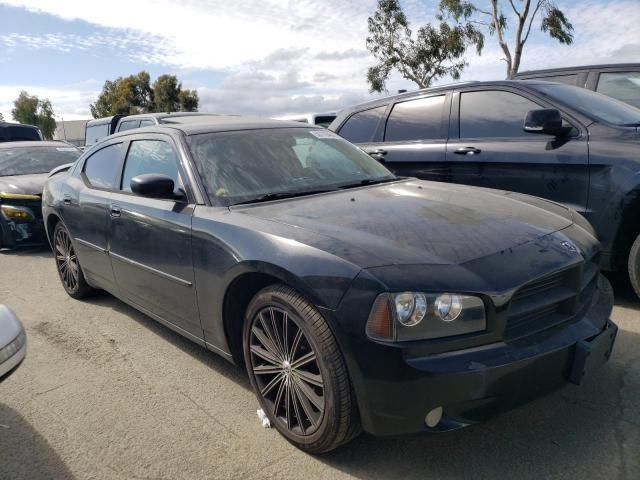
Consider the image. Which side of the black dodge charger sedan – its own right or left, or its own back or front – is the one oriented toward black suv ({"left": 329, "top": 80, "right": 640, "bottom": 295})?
left

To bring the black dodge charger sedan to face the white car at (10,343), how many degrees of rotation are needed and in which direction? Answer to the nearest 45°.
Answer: approximately 135° to its right

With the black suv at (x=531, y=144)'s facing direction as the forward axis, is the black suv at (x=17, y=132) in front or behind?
behind

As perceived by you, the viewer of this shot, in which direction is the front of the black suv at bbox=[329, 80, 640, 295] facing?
facing the viewer and to the right of the viewer

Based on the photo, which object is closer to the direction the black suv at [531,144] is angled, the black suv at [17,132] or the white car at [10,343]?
the white car

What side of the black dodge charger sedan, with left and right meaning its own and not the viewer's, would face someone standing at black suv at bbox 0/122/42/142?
back

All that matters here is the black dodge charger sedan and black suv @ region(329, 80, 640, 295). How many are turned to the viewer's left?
0
